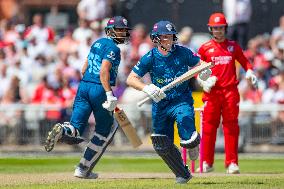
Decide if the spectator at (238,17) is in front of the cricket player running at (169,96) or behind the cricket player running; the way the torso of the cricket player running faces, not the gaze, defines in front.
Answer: behind

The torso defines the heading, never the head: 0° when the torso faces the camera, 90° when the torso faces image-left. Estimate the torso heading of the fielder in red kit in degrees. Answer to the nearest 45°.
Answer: approximately 0°

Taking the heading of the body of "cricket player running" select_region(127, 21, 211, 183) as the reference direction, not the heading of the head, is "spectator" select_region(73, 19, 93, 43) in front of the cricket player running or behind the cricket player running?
behind

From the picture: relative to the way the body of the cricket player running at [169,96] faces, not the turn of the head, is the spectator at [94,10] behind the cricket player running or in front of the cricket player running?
behind

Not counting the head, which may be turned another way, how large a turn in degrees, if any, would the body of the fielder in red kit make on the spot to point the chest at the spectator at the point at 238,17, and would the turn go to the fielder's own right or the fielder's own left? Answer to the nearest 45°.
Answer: approximately 180°

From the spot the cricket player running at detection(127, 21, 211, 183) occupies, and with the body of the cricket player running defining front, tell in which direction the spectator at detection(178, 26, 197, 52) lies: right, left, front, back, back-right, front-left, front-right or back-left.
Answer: back

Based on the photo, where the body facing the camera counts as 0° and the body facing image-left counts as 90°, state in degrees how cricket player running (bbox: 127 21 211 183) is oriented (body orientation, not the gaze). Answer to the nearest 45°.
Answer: approximately 0°

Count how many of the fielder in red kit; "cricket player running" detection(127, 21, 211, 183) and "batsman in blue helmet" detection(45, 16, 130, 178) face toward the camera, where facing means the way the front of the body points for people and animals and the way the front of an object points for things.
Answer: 2
